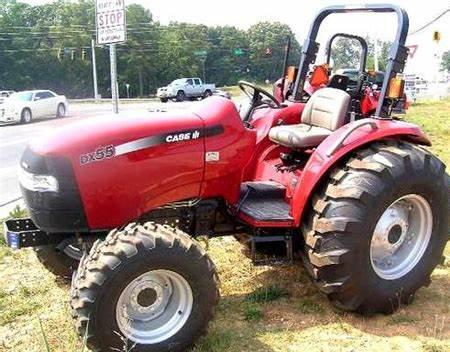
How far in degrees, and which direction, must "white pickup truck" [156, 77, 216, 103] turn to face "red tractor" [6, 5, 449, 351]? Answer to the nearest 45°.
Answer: approximately 45° to its left

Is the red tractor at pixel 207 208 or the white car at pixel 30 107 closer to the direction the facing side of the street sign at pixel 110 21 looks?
the red tractor

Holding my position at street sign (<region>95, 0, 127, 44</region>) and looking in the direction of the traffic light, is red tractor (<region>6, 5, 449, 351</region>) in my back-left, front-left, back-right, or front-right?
back-right

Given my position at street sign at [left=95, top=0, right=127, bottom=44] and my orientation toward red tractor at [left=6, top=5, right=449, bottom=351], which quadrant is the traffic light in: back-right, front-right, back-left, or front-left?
back-left

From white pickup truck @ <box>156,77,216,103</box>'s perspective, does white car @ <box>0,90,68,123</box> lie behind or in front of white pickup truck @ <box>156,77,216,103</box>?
in front

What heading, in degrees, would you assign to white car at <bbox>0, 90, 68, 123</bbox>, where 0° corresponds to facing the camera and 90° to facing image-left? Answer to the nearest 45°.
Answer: approximately 45°

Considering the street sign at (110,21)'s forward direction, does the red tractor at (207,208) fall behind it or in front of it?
in front

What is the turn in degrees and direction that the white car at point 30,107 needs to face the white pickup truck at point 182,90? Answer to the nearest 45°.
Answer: approximately 180°

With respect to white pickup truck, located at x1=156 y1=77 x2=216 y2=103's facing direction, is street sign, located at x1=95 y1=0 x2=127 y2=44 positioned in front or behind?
in front

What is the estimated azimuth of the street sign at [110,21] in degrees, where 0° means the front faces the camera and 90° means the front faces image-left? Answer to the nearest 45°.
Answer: approximately 0°

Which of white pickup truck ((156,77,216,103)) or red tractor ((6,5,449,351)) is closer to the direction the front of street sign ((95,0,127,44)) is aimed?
the red tractor

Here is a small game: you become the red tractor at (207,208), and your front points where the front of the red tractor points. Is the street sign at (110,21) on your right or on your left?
on your right
